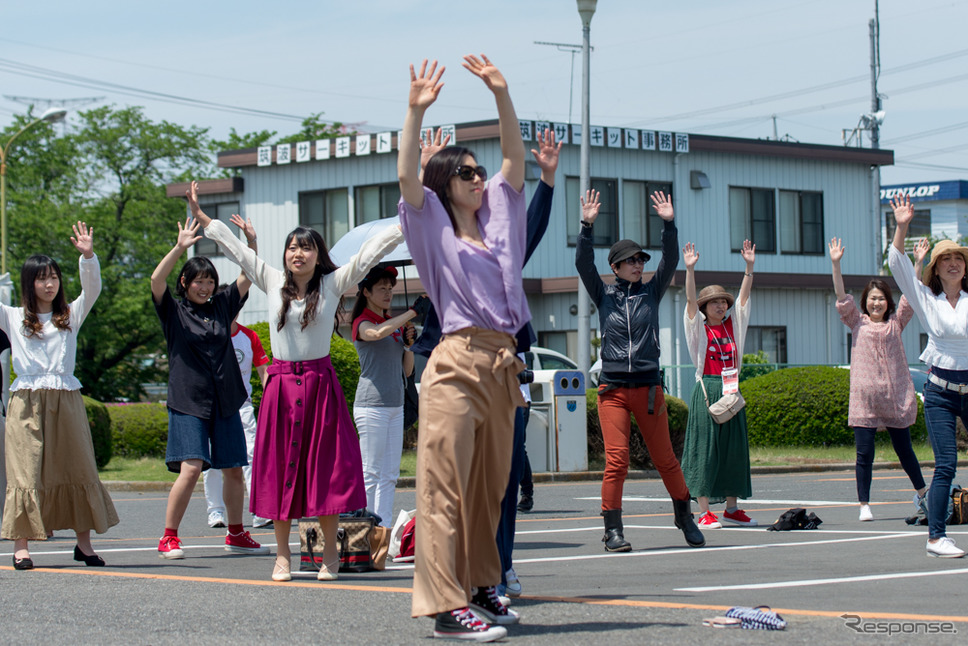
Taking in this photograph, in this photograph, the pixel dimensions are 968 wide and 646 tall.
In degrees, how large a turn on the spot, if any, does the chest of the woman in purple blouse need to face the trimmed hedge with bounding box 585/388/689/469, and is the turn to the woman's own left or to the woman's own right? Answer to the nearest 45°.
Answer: approximately 135° to the woman's own left

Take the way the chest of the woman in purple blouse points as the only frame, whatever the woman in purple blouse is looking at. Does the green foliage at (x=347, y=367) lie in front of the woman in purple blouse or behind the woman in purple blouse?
behind

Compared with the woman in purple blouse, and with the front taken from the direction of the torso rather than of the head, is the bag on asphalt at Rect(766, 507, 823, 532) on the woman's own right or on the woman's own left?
on the woman's own left

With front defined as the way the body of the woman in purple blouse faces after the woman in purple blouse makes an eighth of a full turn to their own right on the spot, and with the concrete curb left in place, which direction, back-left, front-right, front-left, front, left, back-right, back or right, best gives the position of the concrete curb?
back

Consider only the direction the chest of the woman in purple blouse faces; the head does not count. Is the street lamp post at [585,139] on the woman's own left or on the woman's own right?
on the woman's own left

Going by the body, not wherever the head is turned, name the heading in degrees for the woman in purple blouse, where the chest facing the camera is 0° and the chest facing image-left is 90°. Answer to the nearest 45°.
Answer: approximately 315°

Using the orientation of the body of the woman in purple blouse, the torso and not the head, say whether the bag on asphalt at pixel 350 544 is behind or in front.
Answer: behind
